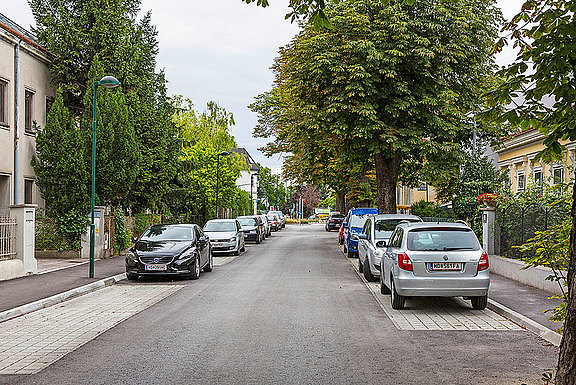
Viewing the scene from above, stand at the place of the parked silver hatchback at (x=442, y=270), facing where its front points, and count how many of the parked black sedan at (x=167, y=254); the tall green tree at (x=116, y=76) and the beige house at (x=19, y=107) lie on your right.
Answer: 0

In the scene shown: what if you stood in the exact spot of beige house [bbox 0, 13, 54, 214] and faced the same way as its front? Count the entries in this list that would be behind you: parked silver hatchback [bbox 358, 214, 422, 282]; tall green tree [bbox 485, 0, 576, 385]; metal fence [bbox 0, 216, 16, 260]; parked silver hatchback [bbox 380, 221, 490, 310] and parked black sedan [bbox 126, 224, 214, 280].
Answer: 0

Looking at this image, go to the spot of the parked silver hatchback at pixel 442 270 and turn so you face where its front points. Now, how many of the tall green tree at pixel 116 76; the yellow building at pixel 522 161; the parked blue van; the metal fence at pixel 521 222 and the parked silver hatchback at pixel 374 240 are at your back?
0

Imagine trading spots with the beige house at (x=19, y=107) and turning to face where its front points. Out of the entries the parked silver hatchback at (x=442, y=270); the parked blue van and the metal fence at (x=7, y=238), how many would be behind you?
0

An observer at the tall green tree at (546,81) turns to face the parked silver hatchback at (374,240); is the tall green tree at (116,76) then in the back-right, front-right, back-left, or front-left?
front-left

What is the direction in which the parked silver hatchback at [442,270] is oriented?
away from the camera

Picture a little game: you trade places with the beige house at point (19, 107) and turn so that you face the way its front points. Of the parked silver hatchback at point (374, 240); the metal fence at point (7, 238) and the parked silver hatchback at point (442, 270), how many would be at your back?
0

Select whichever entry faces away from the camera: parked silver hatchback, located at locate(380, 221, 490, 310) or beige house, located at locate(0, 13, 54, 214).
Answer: the parked silver hatchback

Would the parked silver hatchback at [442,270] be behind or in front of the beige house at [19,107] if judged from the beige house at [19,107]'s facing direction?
in front

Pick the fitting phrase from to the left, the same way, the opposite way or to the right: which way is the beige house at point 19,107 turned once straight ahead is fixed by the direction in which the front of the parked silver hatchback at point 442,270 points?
to the right

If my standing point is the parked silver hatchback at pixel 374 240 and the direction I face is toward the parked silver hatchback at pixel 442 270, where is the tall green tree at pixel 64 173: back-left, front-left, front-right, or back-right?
back-right

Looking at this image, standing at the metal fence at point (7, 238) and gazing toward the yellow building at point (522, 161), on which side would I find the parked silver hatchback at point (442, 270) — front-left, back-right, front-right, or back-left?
front-right

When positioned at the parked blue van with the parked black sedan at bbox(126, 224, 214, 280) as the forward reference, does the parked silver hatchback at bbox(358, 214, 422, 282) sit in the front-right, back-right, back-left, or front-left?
front-left

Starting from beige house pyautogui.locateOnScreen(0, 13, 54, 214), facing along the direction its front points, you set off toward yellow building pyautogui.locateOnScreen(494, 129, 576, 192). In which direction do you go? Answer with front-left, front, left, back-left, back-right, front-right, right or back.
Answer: front-left

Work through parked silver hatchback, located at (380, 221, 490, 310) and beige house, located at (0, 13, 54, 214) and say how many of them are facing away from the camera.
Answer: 1

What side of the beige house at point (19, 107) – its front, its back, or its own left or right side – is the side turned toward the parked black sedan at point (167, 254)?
front

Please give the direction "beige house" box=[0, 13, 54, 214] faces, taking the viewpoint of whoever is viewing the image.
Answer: facing the viewer and to the right of the viewer

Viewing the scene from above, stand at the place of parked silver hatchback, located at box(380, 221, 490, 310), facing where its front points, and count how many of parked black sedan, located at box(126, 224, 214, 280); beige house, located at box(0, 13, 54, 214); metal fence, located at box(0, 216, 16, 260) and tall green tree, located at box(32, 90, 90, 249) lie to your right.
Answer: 0
